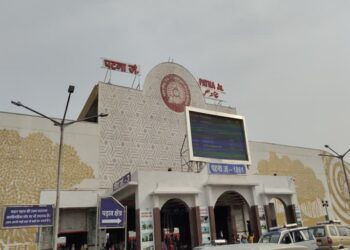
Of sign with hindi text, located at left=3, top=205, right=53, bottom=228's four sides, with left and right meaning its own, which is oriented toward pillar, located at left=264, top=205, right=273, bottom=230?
left

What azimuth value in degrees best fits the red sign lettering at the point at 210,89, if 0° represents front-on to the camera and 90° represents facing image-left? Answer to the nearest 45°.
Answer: approximately 315°

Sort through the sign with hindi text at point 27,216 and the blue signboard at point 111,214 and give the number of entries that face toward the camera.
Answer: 2

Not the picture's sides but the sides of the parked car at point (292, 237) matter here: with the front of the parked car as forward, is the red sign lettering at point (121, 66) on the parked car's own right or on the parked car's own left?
on the parked car's own right

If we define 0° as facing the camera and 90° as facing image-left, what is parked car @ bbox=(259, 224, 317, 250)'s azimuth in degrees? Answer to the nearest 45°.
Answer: approximately 45°

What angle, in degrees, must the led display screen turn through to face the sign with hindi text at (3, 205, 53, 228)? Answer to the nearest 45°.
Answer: approximately 90° to its right

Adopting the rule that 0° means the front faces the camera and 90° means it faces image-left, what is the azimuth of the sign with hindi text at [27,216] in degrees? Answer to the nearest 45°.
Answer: approximately 0°
